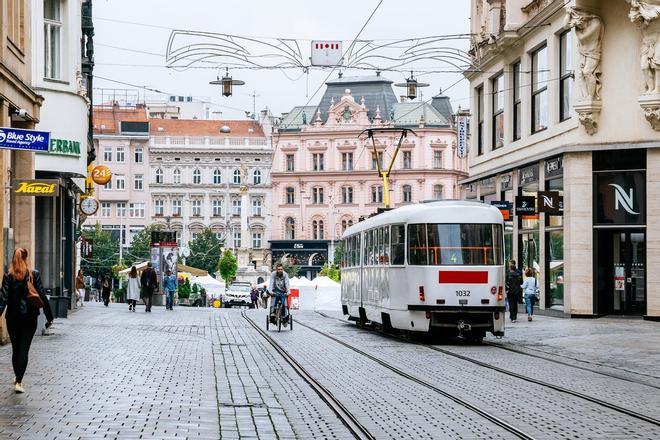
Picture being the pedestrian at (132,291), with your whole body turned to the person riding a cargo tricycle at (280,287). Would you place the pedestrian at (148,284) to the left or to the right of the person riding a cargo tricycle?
left

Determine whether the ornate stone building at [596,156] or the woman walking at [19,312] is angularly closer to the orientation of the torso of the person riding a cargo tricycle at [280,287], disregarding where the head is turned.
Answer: the woman walking

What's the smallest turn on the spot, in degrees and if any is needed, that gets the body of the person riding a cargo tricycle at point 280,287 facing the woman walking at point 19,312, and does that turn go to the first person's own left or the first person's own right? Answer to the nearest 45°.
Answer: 0° — they already face them

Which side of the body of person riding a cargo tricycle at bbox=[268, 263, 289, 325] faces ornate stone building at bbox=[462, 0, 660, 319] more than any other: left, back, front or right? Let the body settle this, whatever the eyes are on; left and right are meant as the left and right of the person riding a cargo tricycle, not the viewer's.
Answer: left

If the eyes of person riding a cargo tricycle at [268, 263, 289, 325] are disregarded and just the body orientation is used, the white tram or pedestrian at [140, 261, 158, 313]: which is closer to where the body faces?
the white tram
